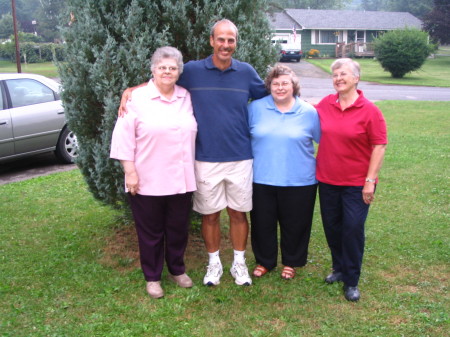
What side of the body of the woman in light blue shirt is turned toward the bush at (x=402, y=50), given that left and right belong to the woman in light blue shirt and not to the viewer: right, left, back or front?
back

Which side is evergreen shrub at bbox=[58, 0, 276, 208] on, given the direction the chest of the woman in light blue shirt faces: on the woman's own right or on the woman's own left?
on the woman's own right

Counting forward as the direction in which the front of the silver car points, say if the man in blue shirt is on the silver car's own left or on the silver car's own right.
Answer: on the silver car's own left

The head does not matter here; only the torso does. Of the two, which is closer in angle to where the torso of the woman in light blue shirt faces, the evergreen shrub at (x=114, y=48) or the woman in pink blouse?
the woman in pink blouse

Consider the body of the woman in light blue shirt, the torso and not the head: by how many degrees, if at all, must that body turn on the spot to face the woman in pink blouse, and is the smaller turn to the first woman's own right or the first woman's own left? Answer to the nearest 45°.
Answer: approximately 45° to the first woman's own right

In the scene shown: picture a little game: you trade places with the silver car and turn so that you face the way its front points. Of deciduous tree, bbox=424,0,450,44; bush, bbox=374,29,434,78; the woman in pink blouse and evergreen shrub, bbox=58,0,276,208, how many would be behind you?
2

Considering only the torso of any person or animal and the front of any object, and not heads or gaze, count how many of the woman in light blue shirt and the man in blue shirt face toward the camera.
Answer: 2
